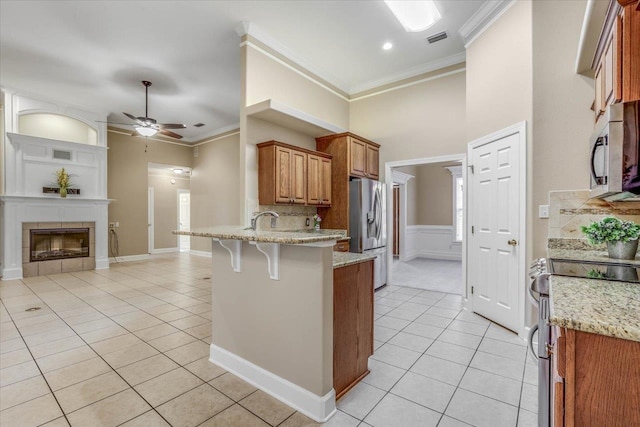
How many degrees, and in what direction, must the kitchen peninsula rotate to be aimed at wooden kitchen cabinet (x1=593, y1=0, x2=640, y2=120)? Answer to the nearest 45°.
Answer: approximately 90° to its left

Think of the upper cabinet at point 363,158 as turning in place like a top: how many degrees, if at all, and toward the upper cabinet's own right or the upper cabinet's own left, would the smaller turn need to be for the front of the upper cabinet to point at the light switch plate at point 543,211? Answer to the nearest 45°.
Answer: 0° — it already faces it

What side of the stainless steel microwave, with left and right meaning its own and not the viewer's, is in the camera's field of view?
left

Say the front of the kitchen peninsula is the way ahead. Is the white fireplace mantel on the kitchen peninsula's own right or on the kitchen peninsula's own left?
on the kitchen peninsula's own right

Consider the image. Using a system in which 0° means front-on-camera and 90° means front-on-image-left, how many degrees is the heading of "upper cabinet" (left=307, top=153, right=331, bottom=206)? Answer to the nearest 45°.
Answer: approximately 315°

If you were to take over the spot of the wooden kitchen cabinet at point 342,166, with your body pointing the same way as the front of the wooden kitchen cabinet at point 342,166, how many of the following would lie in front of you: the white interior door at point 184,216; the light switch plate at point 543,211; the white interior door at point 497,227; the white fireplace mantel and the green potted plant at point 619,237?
3

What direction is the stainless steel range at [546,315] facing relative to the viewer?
to the viewer's left

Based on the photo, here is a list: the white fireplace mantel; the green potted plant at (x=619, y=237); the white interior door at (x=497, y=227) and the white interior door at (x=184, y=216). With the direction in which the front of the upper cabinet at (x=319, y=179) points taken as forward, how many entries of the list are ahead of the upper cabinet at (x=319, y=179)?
2

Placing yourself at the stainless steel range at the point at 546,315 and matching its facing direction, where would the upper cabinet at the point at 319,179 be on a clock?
The upper cabinet is roughly at 1 o'clock from the stainless steel range.

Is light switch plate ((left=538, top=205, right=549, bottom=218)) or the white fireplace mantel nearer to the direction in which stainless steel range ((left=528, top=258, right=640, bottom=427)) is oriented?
the white fireplace mantel

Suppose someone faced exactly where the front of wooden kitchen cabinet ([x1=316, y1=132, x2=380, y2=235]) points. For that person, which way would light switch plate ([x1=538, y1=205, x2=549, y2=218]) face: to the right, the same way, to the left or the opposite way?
to the right
